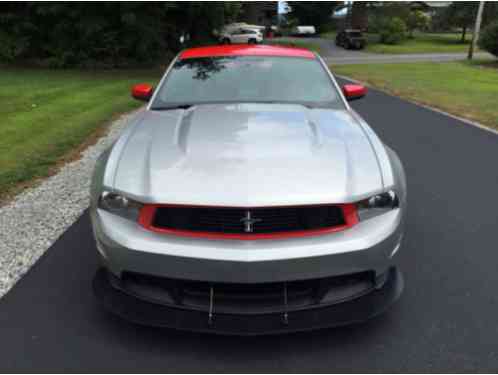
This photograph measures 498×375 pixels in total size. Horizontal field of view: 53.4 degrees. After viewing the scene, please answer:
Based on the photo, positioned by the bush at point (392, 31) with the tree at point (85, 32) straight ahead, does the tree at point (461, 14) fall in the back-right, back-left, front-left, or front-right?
back-left

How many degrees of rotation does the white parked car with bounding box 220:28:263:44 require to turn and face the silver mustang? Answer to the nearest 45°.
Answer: approximately 90° to its left

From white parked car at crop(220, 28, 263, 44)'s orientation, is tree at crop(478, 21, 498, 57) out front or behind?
behind

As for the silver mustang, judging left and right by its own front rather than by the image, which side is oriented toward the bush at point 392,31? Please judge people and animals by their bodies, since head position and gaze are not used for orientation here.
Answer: back

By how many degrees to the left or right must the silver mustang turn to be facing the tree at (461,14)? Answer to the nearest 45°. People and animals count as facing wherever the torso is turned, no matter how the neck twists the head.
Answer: approximately 135° to its left

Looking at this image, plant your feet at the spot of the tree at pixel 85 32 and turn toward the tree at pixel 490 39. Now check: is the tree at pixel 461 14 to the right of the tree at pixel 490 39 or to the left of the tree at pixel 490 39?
left

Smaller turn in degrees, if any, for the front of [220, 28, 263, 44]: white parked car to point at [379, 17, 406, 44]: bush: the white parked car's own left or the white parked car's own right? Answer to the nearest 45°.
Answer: approximately 135° to the white parked car's own right

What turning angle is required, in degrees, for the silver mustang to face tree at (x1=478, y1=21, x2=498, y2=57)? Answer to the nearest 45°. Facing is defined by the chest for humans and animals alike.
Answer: approximately 135° to its left

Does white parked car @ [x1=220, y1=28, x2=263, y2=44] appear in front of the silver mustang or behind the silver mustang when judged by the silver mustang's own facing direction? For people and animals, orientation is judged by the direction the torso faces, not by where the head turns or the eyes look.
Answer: behind

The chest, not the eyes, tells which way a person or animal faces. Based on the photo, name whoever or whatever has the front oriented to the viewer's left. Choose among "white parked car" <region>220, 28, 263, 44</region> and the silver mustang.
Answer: the white parked car

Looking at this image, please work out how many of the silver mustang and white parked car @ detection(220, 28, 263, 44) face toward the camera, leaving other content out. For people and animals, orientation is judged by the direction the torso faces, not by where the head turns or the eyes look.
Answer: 1

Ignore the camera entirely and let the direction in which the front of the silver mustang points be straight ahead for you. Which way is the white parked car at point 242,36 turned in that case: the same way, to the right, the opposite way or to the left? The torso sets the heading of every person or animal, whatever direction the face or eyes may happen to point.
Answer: to the right

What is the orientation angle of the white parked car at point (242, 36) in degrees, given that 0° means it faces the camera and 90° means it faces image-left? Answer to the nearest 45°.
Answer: approximately 90°
